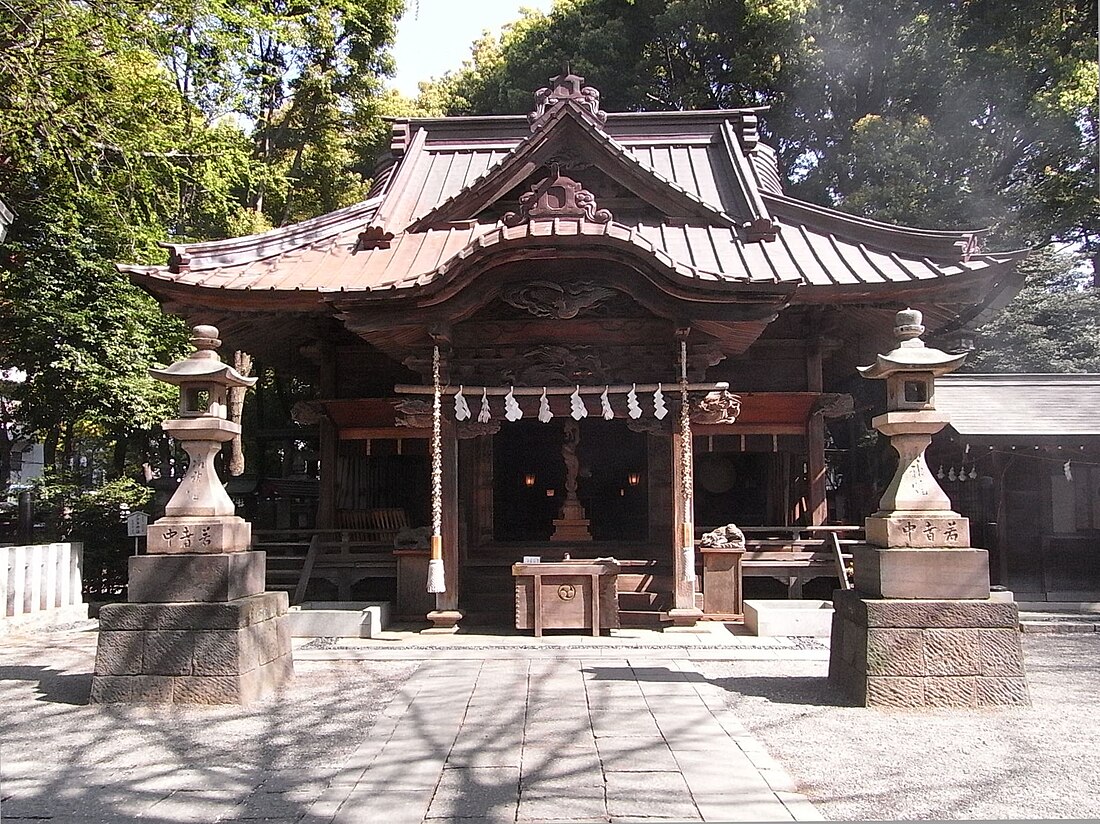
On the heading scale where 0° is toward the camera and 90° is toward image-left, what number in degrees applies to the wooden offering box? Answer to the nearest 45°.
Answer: approximately 0°

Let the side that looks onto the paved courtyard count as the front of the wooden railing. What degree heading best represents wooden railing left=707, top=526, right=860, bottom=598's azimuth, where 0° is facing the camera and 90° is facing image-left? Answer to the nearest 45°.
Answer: approximately 0°

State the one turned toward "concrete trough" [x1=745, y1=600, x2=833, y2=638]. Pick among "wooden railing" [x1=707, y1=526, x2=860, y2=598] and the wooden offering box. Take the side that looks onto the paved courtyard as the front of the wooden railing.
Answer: the wooden railing

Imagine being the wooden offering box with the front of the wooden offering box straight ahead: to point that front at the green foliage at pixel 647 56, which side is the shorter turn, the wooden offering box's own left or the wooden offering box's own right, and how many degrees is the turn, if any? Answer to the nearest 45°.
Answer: approximately 180°

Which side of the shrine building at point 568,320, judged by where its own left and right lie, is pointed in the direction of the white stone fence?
right
